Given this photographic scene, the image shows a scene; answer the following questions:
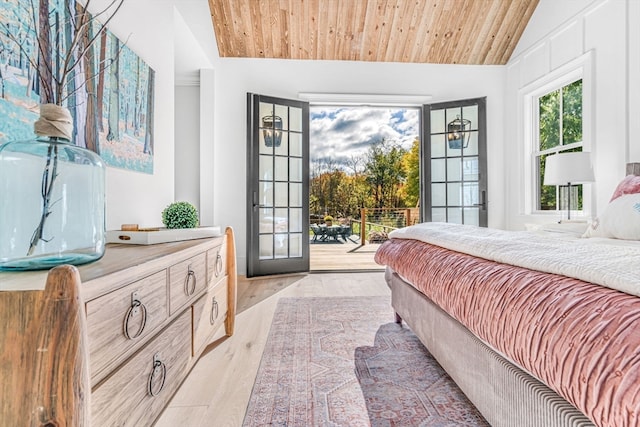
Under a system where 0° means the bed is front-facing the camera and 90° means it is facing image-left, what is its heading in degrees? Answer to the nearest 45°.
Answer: approximately 45°

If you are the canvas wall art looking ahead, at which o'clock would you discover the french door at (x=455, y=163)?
The french door is roughly at 10 o'clock from the canvas wall art.

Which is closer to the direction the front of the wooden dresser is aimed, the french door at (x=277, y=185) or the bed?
the bed

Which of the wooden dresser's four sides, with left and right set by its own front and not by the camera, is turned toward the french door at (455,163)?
left

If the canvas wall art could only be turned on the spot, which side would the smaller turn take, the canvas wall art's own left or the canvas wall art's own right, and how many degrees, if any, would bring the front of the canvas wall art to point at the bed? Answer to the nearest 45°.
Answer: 0° — it already faces it

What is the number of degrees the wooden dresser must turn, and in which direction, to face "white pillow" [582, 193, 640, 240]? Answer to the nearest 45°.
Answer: approximately 45° to its left

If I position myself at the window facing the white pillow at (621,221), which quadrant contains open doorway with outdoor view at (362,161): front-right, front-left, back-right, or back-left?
back-right

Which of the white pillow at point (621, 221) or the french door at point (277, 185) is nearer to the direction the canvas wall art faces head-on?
the white pillow

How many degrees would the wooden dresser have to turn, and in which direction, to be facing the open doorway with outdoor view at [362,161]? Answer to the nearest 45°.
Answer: approximately 90° to its left
